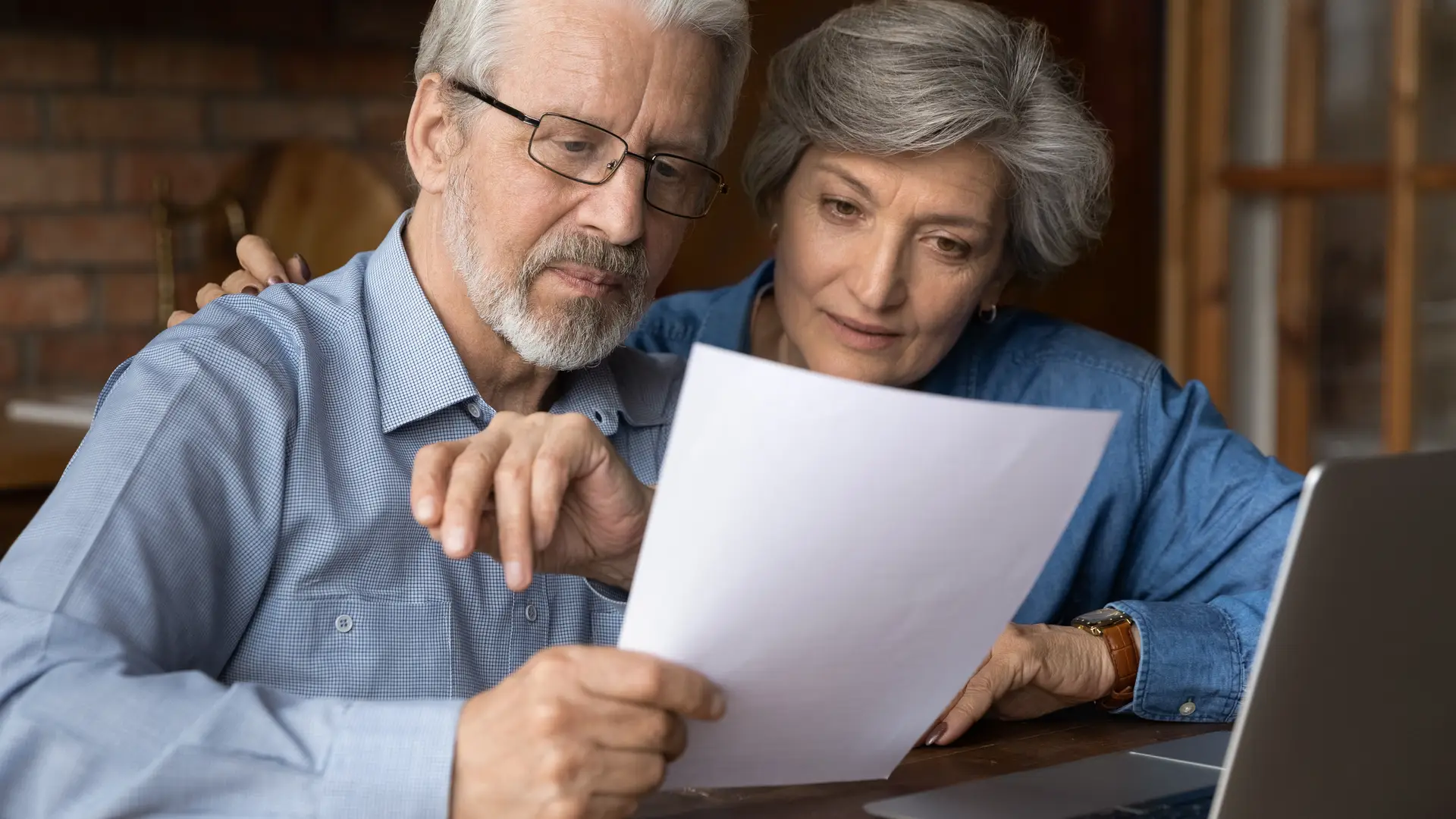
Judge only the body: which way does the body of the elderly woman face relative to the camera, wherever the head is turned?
toward the camera

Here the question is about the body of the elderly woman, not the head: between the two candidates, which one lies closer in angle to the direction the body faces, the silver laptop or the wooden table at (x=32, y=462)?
the silver laptop

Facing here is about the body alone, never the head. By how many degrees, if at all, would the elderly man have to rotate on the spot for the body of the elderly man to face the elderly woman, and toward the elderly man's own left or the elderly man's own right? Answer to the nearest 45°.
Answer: approximately 90° to the elderly man's own left

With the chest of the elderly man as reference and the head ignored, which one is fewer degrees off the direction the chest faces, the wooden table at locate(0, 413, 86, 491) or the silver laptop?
the silver laptop

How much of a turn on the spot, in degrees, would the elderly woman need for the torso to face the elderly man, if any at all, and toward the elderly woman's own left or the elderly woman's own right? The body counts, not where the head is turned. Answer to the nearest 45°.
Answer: approximately 45° to the elderly woman's own right

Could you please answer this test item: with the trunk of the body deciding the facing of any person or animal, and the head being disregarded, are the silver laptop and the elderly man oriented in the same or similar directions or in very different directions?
very different directions

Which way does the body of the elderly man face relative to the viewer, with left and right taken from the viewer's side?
facing the viewer and to the right of the viewer

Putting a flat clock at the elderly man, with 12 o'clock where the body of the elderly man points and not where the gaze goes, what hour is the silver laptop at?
The silver laptop is roughly at 12 o'clock from the elderly man.

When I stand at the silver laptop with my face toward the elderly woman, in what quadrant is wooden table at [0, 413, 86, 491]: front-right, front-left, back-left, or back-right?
front-left

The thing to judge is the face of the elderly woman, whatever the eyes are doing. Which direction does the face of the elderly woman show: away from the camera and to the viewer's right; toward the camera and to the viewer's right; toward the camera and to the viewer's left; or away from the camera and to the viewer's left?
toward the camera and to the viewer's left

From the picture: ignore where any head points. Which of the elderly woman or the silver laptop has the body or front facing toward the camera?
the elderly woman

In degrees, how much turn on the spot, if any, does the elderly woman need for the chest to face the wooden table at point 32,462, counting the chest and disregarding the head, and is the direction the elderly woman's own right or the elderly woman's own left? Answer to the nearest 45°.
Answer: approximately 135° to the elderly woman's own right

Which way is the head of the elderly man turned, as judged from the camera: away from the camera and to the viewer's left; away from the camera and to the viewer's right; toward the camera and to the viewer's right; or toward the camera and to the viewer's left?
toward the camera and to the viewer's right

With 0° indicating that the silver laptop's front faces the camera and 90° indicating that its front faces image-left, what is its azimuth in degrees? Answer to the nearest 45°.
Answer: approximately 135°

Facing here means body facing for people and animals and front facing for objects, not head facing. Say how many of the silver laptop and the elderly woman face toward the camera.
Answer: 1

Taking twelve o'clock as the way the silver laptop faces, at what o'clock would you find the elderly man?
The elderly man is roughly at 11 o'clock from the silver laptop.
